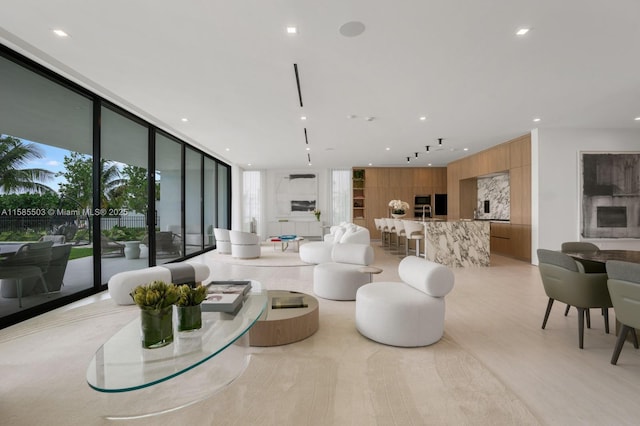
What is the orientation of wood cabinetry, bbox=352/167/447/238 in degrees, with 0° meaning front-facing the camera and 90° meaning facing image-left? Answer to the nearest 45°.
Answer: approximately 0°

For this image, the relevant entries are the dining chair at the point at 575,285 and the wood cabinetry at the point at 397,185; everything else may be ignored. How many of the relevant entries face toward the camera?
1

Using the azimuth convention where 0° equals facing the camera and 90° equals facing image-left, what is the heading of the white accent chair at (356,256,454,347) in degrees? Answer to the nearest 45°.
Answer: approximately 45°

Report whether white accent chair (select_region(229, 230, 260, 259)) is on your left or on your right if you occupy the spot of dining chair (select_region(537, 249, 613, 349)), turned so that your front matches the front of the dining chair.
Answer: on your left

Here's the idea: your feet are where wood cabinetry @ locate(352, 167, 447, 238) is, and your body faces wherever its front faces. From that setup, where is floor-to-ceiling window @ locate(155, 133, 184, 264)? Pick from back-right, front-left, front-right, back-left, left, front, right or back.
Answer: front-right

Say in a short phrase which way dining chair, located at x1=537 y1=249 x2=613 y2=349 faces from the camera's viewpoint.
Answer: facing away from the viewer and to the right of the viewer

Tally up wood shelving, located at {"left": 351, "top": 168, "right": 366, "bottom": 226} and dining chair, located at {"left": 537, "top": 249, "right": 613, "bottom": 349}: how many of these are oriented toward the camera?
1

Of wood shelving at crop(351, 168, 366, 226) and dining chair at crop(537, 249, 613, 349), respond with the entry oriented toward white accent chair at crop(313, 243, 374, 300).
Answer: the wood shelving

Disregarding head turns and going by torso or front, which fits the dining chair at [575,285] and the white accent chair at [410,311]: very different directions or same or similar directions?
very different directions

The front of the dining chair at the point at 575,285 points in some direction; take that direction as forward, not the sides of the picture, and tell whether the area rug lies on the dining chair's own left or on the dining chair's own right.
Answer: on the dining chair's own left

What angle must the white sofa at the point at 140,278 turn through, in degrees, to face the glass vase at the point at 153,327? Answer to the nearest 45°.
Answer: approximately 45° to its right
